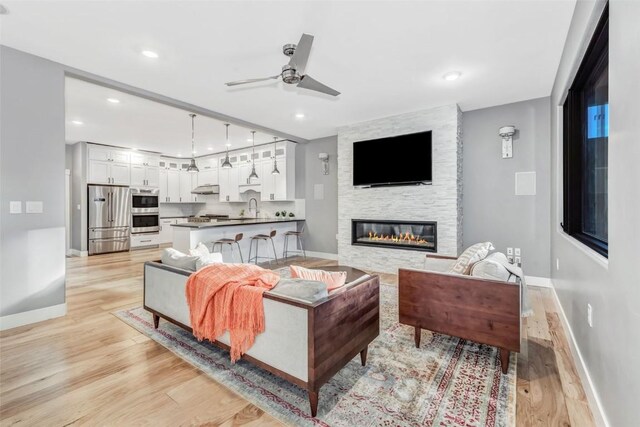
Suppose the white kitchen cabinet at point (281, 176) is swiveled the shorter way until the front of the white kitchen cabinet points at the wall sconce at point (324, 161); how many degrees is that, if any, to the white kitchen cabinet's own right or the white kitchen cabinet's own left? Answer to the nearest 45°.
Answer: approximately 90° to the white kitchen cabinet's own left

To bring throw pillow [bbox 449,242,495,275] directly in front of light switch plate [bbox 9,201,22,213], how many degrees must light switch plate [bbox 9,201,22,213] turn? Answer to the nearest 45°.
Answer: approximately 45° to its left

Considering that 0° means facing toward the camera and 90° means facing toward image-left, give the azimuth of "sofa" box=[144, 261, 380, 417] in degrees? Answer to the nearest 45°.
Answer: approximately 225°

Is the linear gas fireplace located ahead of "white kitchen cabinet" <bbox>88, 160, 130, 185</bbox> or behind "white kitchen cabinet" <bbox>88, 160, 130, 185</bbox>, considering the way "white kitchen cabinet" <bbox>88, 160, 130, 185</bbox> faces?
ahead

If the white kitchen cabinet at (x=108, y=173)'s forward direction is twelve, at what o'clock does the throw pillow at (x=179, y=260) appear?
The throw pillow is roughly at 12 o'clock from the white kitchen cabinet.

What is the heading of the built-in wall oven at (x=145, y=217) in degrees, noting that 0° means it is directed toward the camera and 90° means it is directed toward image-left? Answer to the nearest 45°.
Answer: approximately 315°

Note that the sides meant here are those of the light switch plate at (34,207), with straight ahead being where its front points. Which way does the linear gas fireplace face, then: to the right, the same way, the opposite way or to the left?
to the right

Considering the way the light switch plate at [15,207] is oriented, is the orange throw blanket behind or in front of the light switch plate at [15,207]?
in front

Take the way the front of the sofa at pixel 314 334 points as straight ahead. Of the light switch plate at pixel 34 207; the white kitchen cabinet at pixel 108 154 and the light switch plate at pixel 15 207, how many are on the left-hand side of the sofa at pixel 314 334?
3

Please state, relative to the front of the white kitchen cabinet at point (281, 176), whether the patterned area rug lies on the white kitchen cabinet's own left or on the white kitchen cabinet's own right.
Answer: on the white kitchen cabinet's own left
